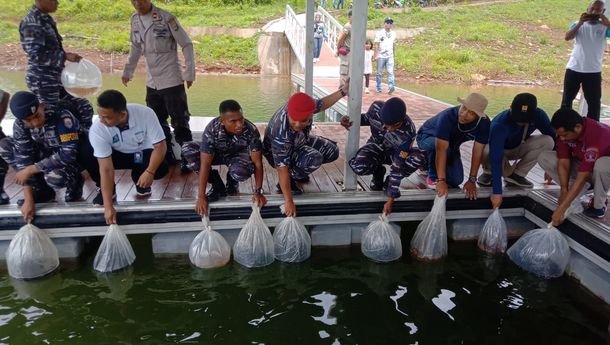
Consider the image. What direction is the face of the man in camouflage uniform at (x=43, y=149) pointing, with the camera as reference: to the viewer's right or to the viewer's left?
to the viewer's right

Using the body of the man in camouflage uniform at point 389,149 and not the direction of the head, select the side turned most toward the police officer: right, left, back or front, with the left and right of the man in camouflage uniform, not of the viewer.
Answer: right

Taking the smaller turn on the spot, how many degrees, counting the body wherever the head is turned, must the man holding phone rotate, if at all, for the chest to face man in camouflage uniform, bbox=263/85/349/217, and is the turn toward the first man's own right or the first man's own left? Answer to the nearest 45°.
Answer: approximately 45° to the first man's own right

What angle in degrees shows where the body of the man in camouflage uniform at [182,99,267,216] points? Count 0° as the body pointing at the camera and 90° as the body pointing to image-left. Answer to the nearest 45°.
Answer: approximately 0°

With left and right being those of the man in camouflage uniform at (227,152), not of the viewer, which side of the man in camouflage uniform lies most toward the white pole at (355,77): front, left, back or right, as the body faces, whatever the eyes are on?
left

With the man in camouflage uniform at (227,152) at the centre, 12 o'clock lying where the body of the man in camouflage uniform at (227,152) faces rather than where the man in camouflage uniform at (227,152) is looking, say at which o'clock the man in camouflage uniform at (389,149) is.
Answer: the man in camouflage uniform at (389,149) is roughly at 9 o'clock from the man in camouflage uniform at (227,152).

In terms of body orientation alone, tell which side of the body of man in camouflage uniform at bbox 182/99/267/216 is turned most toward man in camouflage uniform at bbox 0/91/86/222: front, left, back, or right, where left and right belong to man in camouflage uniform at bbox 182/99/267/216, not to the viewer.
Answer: right
